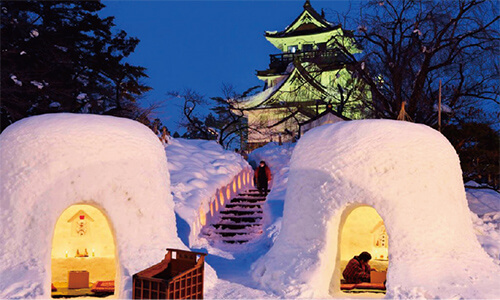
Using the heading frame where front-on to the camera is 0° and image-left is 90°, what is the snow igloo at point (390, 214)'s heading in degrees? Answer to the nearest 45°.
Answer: approximately 0°

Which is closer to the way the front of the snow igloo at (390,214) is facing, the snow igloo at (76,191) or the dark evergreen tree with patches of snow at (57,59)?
the snow igloo

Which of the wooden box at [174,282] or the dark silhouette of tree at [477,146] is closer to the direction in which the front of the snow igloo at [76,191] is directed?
the wooden box

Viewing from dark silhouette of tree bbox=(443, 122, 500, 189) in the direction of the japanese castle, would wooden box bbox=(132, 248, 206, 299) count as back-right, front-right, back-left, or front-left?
back-left

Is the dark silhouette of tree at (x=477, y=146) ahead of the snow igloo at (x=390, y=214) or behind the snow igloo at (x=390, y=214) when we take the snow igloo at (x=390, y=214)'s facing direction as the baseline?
behind

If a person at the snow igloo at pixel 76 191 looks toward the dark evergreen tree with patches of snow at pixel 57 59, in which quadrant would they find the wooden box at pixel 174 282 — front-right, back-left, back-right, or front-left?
back-right

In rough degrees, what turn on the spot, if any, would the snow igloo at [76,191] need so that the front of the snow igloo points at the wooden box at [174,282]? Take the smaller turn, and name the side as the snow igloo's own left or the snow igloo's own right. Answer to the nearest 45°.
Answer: approximately 45° to the snow igloo's own left

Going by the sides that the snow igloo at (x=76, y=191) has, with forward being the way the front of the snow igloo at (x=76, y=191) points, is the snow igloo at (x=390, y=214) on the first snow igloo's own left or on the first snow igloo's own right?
on the first snow igloo's own left
